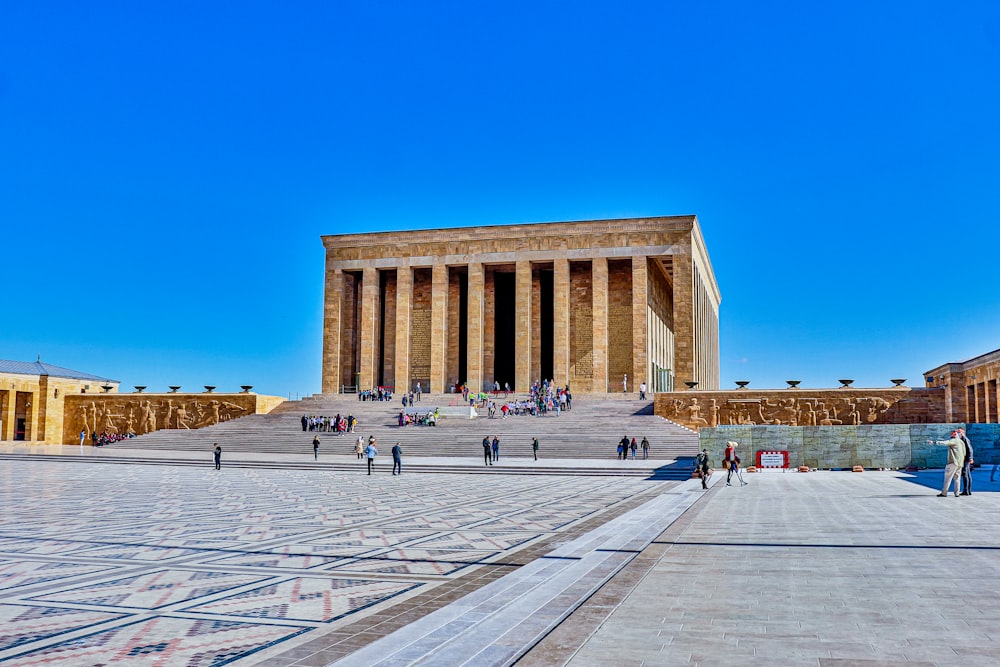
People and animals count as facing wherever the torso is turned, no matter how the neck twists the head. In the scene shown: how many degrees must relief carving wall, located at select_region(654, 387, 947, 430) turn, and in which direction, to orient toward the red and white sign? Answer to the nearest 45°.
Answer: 0° — it already faces it

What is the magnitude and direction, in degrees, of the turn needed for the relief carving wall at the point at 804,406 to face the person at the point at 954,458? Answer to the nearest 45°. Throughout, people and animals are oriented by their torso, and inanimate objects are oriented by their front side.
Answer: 0° — it already faces them

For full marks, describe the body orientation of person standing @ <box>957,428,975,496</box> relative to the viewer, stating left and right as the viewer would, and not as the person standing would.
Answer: facing to the left of the viewer

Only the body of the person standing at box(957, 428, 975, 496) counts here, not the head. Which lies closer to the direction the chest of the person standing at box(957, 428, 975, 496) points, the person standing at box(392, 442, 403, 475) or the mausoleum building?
the person standing at box(392, 442, 403, 475)

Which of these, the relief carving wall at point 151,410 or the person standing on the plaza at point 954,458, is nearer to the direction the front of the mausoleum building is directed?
the person standing on the plaza
